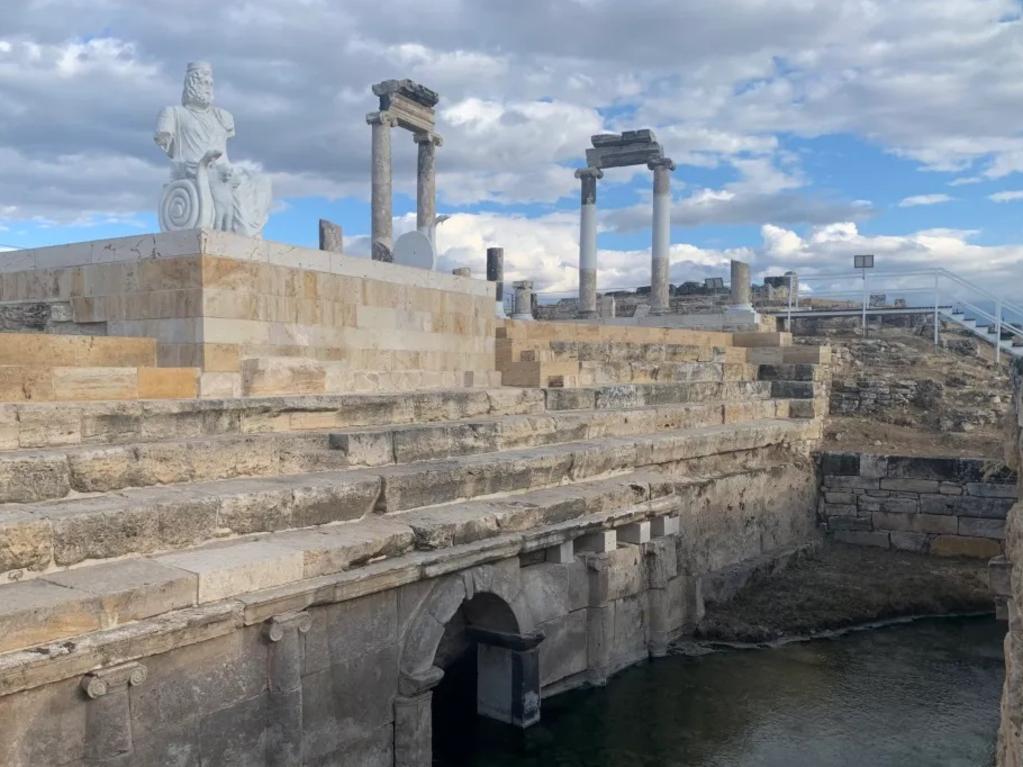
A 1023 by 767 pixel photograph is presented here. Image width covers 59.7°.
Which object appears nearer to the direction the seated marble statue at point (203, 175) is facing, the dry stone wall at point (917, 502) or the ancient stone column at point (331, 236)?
the dry stone wall

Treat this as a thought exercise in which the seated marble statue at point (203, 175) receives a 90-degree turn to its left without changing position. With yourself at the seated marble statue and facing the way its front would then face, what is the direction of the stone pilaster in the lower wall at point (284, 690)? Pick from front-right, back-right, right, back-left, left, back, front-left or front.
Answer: back-right

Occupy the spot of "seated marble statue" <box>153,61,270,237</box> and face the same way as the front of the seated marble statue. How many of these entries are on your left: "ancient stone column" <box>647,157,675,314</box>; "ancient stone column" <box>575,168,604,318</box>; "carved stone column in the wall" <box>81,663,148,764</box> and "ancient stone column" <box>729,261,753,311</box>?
3

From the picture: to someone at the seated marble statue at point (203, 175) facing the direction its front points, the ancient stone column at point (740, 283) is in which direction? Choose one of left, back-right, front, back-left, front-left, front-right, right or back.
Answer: left

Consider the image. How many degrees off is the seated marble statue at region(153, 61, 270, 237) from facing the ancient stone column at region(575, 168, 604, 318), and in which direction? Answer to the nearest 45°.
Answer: approximately 90° to its left

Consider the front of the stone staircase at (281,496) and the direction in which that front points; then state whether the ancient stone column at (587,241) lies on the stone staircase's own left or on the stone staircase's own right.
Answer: on the stone staircase's own left

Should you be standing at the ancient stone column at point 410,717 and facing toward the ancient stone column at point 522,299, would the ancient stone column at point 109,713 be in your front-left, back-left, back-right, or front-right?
back-left

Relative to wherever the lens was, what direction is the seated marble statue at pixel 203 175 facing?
facing the viewer and to the right of the viewer

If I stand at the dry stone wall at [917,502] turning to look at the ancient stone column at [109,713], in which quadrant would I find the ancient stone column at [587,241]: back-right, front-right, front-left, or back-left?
back-right

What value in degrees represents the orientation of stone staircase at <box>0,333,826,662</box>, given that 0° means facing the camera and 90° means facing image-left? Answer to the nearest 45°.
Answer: approximately 315°

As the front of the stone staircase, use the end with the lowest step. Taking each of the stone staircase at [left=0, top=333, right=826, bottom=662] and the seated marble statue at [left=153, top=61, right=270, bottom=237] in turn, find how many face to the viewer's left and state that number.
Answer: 0

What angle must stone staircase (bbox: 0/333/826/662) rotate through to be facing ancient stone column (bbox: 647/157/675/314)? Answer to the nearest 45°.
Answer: approximately 135° to its left

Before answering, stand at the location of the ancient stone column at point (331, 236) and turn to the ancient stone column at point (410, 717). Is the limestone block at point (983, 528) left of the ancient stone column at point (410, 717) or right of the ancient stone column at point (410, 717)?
left
